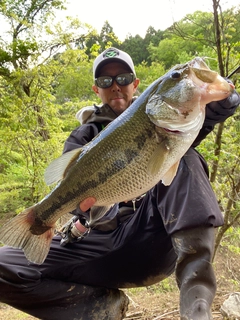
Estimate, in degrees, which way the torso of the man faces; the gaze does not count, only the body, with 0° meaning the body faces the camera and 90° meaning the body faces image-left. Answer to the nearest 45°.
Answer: approximately 0°

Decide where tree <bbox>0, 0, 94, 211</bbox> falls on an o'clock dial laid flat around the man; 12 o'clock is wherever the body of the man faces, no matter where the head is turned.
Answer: The tree is roughly at 6 o'clock from the man.
